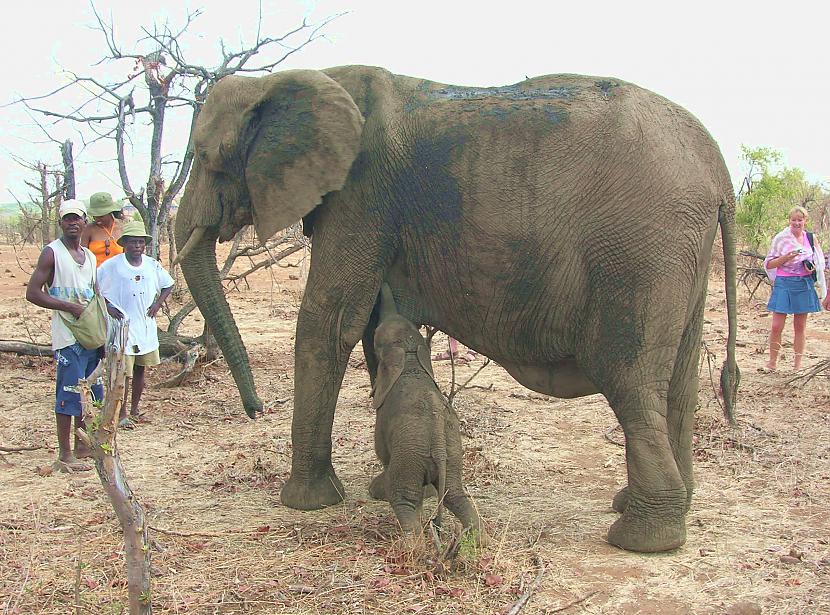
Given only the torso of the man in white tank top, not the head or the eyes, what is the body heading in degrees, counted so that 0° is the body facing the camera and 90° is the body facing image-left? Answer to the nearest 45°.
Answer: approximately 315°

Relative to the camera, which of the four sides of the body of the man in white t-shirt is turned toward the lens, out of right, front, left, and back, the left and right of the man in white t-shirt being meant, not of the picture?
front

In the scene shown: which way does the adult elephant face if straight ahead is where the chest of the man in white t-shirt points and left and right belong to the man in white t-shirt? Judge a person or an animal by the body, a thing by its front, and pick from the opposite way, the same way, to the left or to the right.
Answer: to the right

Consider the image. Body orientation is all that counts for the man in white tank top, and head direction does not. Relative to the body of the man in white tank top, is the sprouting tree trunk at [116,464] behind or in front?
in front

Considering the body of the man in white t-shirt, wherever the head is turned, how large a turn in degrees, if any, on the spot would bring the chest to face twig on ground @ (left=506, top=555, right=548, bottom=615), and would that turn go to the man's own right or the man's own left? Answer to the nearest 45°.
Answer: approximately 45° to the man's own left

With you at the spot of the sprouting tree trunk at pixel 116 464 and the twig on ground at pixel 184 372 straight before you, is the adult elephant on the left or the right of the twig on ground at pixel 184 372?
right

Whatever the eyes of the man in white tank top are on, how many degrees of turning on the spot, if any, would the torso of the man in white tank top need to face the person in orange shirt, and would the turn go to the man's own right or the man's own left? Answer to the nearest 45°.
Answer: approximately 135° to the man's own left

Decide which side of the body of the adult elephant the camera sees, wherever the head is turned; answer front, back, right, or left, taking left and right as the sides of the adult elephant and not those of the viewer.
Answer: left

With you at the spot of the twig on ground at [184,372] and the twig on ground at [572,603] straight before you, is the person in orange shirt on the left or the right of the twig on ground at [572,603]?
right
